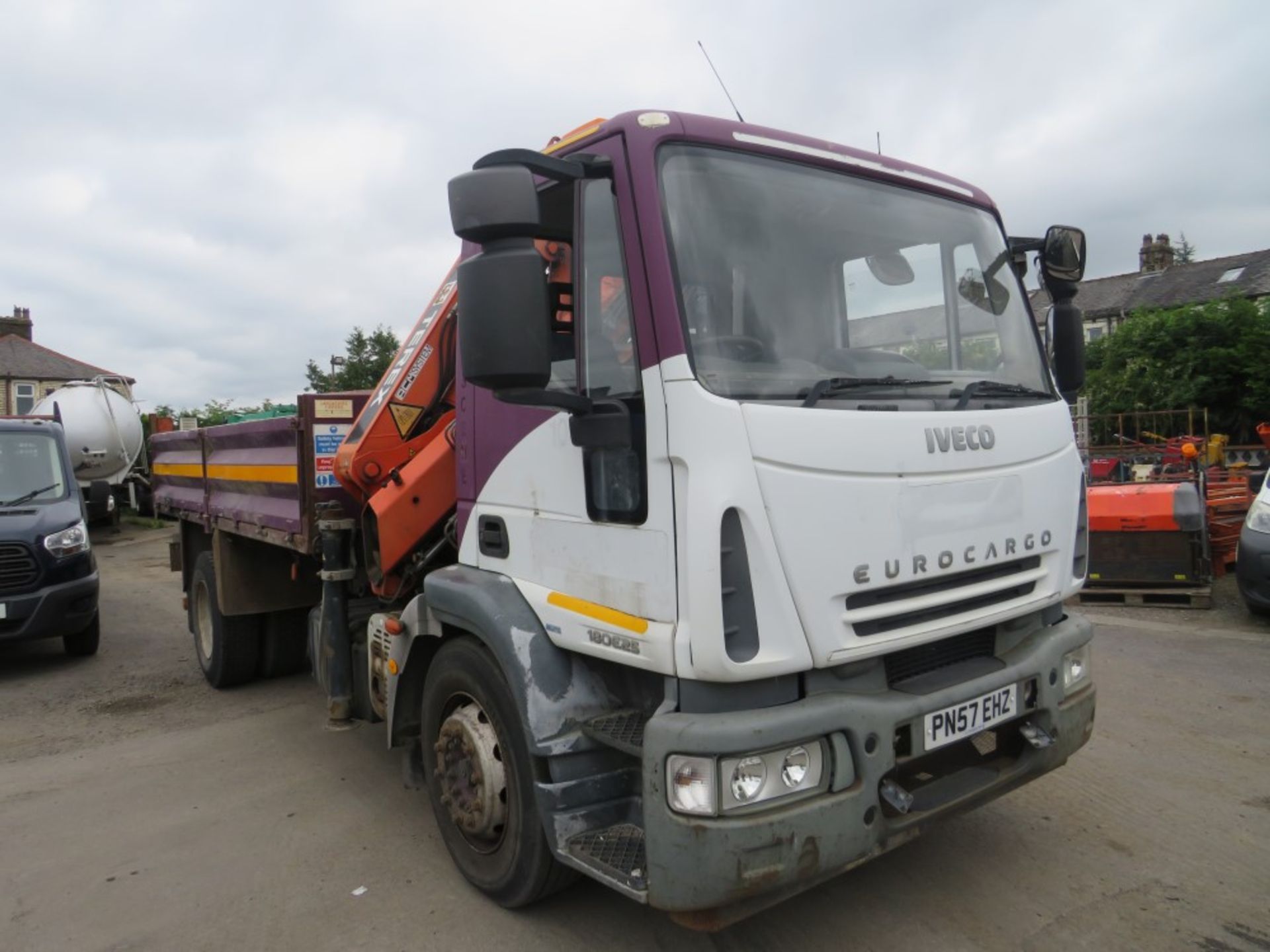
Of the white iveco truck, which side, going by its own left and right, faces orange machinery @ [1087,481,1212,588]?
left

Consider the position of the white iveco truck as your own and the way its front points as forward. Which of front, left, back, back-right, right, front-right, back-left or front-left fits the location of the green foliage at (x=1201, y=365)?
left

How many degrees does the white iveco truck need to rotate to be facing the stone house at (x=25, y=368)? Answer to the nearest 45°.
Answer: approximately 180°

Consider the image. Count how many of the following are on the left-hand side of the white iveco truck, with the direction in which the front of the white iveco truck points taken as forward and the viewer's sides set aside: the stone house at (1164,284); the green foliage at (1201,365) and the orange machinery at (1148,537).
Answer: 3

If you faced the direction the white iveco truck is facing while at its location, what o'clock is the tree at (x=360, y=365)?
The tree is roughly at 7 o'clock from the white iveco truck.

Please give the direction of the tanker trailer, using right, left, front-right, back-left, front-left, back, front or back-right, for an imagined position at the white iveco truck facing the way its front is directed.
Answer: back

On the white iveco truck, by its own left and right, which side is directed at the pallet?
left

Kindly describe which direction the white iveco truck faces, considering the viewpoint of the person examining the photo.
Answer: facing the viewer and to the right of the viewer

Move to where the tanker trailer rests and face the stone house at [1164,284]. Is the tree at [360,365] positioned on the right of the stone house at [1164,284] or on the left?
left
